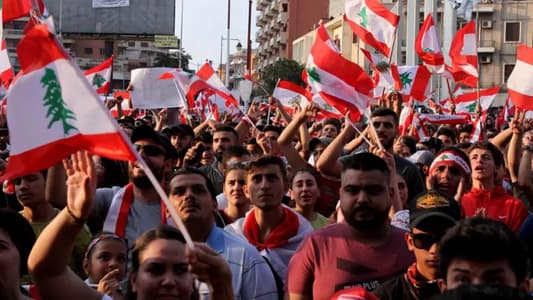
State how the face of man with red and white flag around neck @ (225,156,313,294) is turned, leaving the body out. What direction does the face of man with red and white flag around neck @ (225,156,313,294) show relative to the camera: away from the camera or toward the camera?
toward the camera

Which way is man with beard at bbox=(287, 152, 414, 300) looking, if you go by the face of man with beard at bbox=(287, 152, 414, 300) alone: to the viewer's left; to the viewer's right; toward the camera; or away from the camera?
toward the camera

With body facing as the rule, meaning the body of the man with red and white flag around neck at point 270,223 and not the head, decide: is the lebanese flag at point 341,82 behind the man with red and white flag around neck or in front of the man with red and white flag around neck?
behind

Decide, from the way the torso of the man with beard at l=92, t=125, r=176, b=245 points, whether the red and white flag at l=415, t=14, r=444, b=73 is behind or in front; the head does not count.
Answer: behind

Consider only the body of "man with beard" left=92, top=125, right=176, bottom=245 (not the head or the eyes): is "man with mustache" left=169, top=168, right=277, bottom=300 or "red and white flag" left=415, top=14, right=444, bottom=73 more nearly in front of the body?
the man with mustache

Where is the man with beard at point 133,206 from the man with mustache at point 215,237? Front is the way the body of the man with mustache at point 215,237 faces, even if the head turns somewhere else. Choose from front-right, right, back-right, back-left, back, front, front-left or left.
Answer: right

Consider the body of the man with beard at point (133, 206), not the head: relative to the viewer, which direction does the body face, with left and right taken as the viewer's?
facing the viewer

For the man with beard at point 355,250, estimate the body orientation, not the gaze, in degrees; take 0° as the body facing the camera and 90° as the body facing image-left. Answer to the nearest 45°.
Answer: approximately 0°

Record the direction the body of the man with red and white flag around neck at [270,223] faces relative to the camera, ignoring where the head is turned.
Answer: toward the camera

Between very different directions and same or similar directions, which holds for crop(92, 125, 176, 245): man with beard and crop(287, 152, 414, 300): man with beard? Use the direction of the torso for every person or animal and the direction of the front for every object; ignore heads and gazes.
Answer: same or similar directions

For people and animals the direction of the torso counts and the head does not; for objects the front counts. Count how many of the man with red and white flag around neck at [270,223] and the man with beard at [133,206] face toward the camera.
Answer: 2

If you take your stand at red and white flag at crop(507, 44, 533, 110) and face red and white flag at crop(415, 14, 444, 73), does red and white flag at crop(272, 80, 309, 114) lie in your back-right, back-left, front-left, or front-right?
front-left

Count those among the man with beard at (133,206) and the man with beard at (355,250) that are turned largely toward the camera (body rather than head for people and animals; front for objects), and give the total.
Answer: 2
